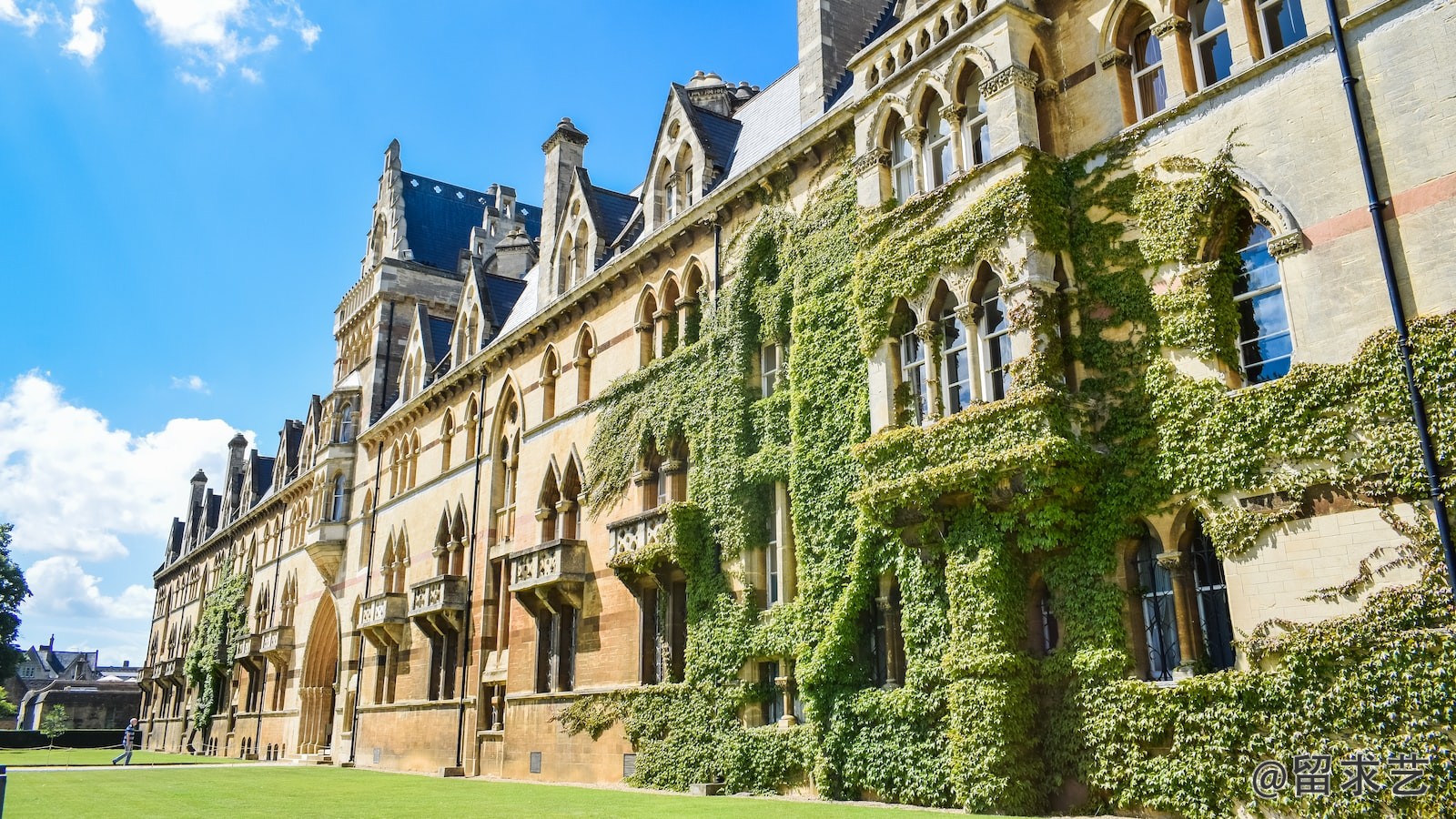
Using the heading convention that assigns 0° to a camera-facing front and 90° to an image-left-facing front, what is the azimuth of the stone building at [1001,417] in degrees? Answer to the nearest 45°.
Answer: approximately 45°
